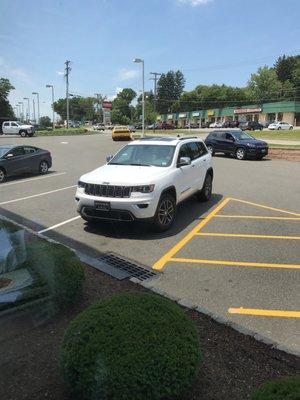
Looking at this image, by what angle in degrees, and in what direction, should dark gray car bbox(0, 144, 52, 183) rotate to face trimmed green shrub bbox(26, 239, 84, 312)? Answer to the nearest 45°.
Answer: approximately 45° to its left

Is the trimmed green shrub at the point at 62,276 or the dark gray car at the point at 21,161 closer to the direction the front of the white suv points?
the trimmed green shrub

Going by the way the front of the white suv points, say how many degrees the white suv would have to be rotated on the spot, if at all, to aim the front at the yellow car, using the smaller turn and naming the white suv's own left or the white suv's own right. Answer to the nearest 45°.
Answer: approximately 135° to the white suv's own right

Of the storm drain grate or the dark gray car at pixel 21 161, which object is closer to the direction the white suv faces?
the storm drain grate

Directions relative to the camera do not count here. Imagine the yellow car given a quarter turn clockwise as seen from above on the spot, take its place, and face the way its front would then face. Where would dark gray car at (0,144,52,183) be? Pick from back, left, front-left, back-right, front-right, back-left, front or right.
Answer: right

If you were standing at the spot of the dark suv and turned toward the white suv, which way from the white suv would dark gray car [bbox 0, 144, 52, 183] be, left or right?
right

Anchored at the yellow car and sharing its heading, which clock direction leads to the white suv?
The white suv is roughly at 6 o'clock from the yellow car.

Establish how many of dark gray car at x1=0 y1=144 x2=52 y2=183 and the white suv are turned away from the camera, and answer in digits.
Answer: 0

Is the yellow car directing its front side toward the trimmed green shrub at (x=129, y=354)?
yes

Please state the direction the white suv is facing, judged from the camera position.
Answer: facing the viewer and to the left of the viewer

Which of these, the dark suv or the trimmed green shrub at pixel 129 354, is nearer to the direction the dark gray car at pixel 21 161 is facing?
the trimmed green shrub

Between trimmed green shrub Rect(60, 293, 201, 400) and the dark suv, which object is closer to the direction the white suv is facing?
the trimmed green shrub
